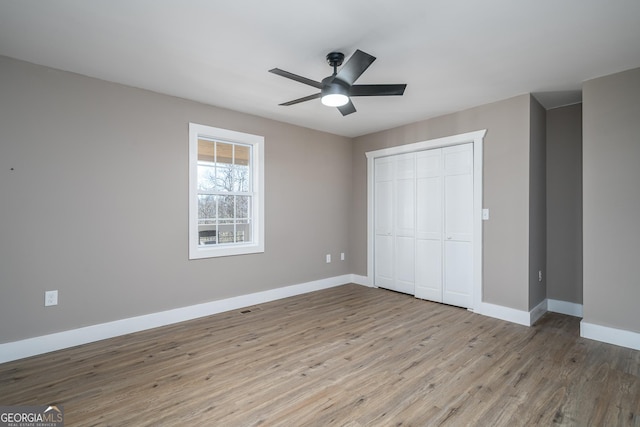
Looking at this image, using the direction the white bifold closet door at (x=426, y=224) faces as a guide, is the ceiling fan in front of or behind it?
in front

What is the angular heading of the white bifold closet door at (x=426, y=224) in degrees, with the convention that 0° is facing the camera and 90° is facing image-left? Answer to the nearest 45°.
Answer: approximately 45°
